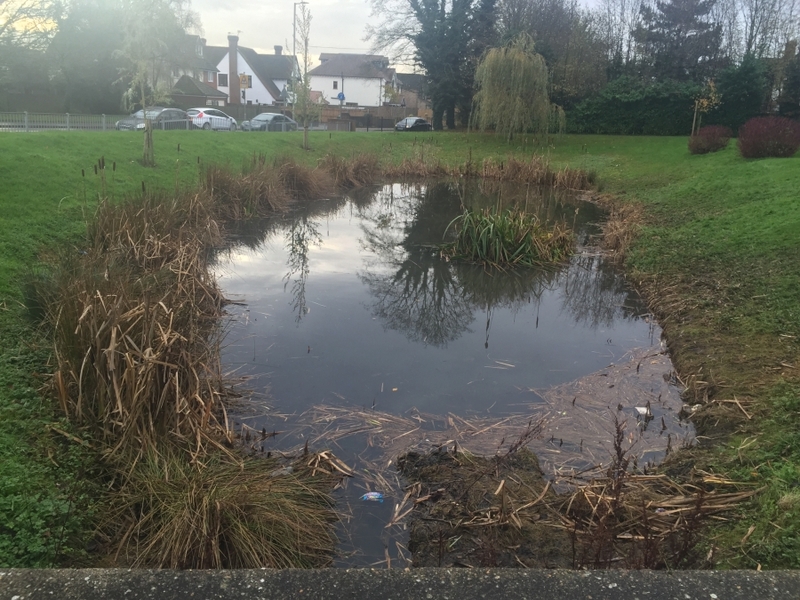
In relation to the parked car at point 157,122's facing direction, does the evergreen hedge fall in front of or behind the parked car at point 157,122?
behind

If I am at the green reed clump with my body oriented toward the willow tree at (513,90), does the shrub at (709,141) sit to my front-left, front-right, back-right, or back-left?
front-right

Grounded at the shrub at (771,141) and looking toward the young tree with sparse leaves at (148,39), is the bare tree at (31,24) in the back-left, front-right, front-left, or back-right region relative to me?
front-right

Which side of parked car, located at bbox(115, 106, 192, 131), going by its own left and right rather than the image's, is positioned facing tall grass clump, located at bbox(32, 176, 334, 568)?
left

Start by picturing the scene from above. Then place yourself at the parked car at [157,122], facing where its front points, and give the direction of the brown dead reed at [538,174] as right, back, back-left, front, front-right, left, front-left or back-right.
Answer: back-left

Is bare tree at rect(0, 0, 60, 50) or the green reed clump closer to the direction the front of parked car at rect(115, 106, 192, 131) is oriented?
the bare tree

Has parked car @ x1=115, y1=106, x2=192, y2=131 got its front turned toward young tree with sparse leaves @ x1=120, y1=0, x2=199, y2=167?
no

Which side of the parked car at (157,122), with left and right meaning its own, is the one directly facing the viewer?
left

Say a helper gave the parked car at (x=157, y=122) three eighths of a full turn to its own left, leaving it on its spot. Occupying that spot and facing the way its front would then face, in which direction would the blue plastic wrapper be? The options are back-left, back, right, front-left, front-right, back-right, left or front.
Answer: front-right

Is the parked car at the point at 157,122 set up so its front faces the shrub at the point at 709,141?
no

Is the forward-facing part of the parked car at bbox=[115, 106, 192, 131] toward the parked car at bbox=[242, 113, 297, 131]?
no

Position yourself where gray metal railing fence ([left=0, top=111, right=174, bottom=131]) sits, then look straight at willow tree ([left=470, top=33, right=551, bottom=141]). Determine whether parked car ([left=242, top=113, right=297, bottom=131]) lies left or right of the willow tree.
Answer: left

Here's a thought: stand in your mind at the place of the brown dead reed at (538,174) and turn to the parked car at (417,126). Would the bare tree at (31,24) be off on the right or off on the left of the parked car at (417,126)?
left

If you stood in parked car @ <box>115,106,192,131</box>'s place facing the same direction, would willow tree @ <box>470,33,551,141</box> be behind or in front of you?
behind

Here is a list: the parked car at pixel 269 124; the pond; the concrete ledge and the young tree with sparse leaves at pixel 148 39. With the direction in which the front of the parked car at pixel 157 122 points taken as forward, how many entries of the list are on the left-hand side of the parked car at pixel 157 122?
3

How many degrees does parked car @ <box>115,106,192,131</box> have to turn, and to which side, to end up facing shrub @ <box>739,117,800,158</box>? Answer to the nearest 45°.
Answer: approximately 135° to its left

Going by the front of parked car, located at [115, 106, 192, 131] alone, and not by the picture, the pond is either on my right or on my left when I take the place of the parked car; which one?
on my left
